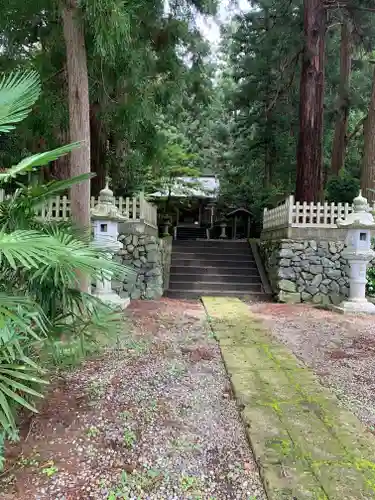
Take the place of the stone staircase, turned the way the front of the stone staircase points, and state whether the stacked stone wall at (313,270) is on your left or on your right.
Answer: on your left

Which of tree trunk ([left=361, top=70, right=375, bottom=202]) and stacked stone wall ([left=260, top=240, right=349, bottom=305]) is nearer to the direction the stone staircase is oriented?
the stacked stone wall

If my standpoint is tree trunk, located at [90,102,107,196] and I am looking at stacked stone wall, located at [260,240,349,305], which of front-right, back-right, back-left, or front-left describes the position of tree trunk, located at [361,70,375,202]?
front-left

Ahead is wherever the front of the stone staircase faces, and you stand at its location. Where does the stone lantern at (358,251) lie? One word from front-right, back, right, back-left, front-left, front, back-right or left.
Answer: front-left

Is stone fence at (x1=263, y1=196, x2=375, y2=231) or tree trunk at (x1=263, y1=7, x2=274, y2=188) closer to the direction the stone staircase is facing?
the stone fence

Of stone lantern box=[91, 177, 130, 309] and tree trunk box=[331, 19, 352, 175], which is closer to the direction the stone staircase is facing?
the stone lantern

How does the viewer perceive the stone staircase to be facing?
facing the viewer

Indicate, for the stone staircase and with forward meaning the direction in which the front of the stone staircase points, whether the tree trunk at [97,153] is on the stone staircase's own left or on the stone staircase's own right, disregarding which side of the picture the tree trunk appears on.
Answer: on the stone staircase's own right

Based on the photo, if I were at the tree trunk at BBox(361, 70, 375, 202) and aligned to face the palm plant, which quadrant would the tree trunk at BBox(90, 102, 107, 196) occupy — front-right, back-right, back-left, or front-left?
front-right

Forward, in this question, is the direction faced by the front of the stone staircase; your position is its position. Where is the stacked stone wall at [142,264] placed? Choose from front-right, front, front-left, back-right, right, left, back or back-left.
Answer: front-right

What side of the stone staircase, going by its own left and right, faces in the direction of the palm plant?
front

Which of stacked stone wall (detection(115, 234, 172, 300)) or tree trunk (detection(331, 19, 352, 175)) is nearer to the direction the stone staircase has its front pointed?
the stacked stone wall

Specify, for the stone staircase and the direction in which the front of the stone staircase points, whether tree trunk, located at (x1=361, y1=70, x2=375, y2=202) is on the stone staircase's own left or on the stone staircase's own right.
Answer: on the stone staircase's own left

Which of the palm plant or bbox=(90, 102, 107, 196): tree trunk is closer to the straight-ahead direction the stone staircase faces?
the palm plant

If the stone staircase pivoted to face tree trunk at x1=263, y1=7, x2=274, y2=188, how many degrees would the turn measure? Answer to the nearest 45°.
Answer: approximately 180°
